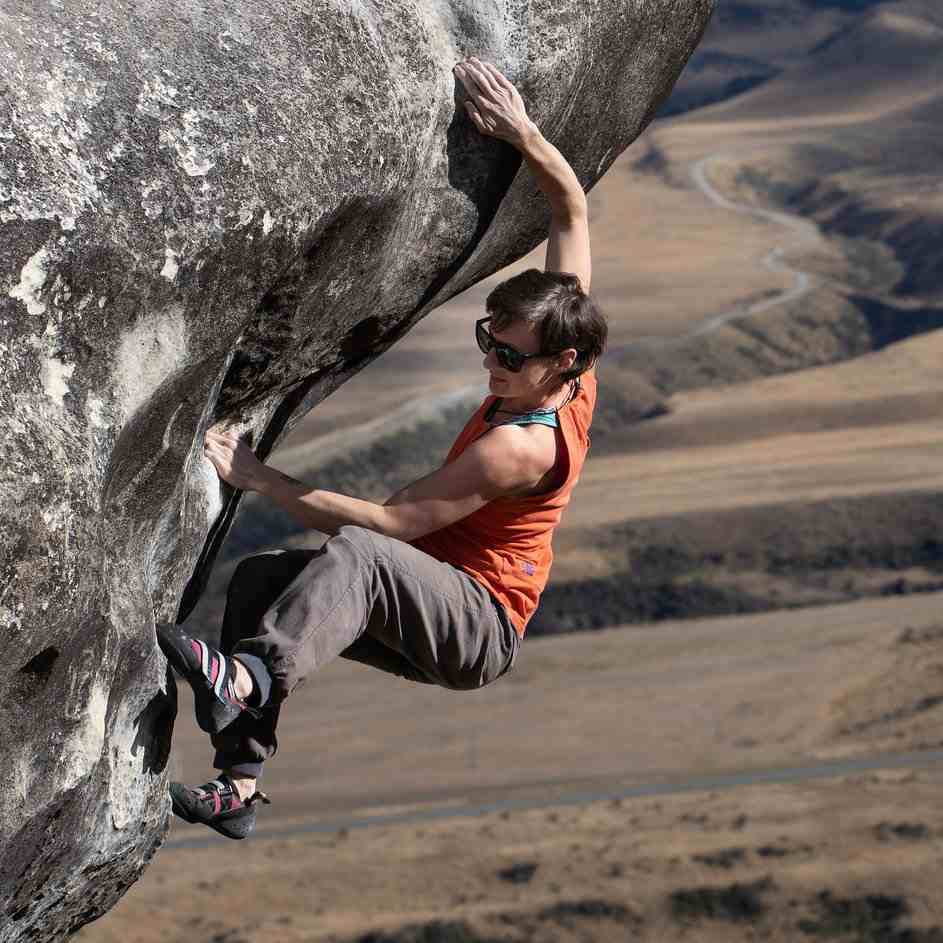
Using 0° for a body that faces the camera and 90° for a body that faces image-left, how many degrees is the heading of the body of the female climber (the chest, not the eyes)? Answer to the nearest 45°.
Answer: approximately 90°

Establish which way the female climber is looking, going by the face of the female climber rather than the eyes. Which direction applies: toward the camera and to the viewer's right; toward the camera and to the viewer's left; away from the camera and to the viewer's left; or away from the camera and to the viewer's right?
toward the camera and to the viewer's left
